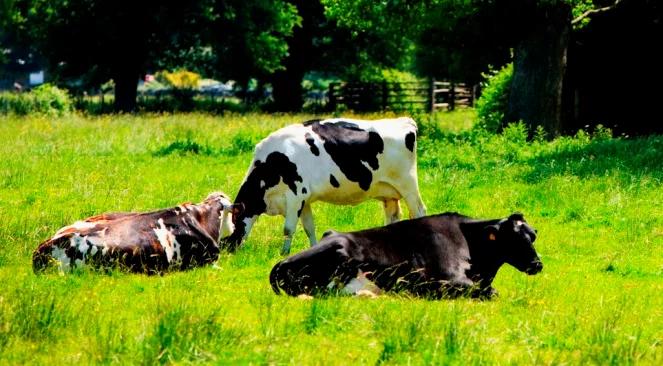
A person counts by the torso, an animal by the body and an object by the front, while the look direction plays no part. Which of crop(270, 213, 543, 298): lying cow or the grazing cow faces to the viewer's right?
the lying cow

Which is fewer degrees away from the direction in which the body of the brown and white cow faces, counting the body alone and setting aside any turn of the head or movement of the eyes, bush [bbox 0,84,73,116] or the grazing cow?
the grazing cow

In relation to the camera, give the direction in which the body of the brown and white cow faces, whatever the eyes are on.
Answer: to the viewer's right

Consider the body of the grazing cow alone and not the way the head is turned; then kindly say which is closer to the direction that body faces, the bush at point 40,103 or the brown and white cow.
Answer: the brown and white cow

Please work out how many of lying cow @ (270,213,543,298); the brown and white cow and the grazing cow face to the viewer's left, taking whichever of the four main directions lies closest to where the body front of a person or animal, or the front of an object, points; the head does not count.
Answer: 1

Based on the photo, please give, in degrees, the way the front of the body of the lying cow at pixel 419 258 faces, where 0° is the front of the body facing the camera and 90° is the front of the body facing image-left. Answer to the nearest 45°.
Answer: approximately 270°

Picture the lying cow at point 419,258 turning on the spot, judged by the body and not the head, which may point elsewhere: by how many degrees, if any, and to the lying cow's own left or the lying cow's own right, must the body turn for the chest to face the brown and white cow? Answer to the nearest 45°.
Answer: approximately 180°

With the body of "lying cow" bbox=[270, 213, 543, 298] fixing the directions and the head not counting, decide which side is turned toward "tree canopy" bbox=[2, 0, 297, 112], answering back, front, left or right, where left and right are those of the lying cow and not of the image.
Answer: left

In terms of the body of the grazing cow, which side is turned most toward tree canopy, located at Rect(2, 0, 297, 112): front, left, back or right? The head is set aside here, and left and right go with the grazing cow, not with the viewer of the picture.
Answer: right

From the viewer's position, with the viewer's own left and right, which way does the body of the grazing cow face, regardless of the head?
facing to the left of the viewer

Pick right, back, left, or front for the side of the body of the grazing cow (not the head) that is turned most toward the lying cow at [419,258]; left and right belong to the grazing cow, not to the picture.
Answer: left

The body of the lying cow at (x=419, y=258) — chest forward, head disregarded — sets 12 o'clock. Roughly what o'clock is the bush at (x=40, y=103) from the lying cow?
The bush is roughly at 8 o'clock from the lying cow.

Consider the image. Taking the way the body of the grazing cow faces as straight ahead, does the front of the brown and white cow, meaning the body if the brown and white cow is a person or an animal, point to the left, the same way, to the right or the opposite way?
the opposite way
